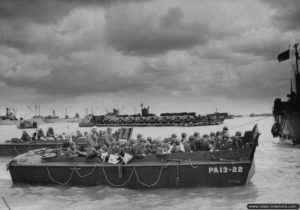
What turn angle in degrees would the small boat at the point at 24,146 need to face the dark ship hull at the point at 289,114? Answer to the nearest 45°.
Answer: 0° — it already faces it

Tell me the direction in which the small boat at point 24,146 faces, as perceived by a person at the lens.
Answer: facing to the right of the viewer

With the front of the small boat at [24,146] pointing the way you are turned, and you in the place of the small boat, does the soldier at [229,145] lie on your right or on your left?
on your right

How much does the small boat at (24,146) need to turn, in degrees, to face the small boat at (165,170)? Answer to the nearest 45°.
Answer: approximately 45° to its right

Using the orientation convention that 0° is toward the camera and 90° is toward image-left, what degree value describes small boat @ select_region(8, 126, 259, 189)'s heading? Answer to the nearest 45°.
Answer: approximately 270°

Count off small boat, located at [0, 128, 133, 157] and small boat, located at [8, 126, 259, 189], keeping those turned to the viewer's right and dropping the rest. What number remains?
2

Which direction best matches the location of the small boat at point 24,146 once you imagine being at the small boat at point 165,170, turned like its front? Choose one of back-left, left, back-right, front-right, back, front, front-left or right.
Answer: back-left

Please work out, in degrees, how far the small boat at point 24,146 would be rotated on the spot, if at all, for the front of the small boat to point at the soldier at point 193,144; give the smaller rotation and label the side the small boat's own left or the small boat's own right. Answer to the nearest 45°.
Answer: approximately 45° to the small boat's own right
